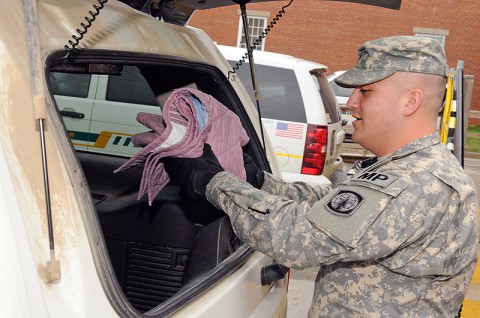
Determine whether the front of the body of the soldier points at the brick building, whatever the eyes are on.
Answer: no

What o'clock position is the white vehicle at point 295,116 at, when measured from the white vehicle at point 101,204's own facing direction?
the white vehicle at point 295,116 is roughly at 2 o'clock from the white vehicle at point 101,204.

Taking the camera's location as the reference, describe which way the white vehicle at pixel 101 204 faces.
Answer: facing away from the viewer and to the left of the viewer

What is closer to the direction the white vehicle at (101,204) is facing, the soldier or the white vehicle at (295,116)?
the white vehicle

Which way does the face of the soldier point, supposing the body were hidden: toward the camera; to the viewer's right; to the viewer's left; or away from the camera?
to the viewer's left

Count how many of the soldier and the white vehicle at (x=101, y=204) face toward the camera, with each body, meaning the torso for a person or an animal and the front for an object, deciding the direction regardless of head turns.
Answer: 0

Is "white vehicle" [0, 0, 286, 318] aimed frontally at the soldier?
no

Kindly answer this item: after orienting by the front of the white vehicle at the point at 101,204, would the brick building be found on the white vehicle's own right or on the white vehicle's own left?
on the white vehicle's own right

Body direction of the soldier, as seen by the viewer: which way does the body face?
to the viewer's left
